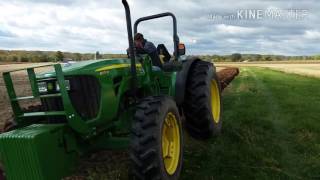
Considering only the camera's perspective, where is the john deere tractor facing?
facing the viewer and to the left of the viewer

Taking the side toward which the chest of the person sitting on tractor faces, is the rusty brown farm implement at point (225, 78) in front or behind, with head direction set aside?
behind

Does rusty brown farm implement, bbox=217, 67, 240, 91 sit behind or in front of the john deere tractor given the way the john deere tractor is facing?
behind
